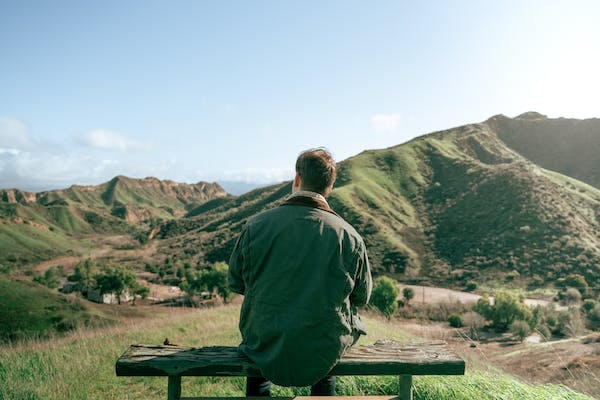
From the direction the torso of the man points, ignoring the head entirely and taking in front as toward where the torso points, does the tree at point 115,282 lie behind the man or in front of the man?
in front

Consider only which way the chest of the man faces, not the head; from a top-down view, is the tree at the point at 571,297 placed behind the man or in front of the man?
in front

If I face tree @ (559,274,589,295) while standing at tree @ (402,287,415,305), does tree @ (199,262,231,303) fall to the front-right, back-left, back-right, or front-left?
back-left

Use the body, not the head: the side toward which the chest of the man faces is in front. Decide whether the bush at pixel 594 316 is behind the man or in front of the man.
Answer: in front

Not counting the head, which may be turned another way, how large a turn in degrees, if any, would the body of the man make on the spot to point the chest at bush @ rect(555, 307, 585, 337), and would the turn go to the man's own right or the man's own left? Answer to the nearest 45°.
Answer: approximately 45° to the man's own right

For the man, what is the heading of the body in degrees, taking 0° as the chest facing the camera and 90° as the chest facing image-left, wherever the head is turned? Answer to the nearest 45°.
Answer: approximately 180°

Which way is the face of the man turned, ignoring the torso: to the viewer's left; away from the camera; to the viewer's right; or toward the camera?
away from the camera
